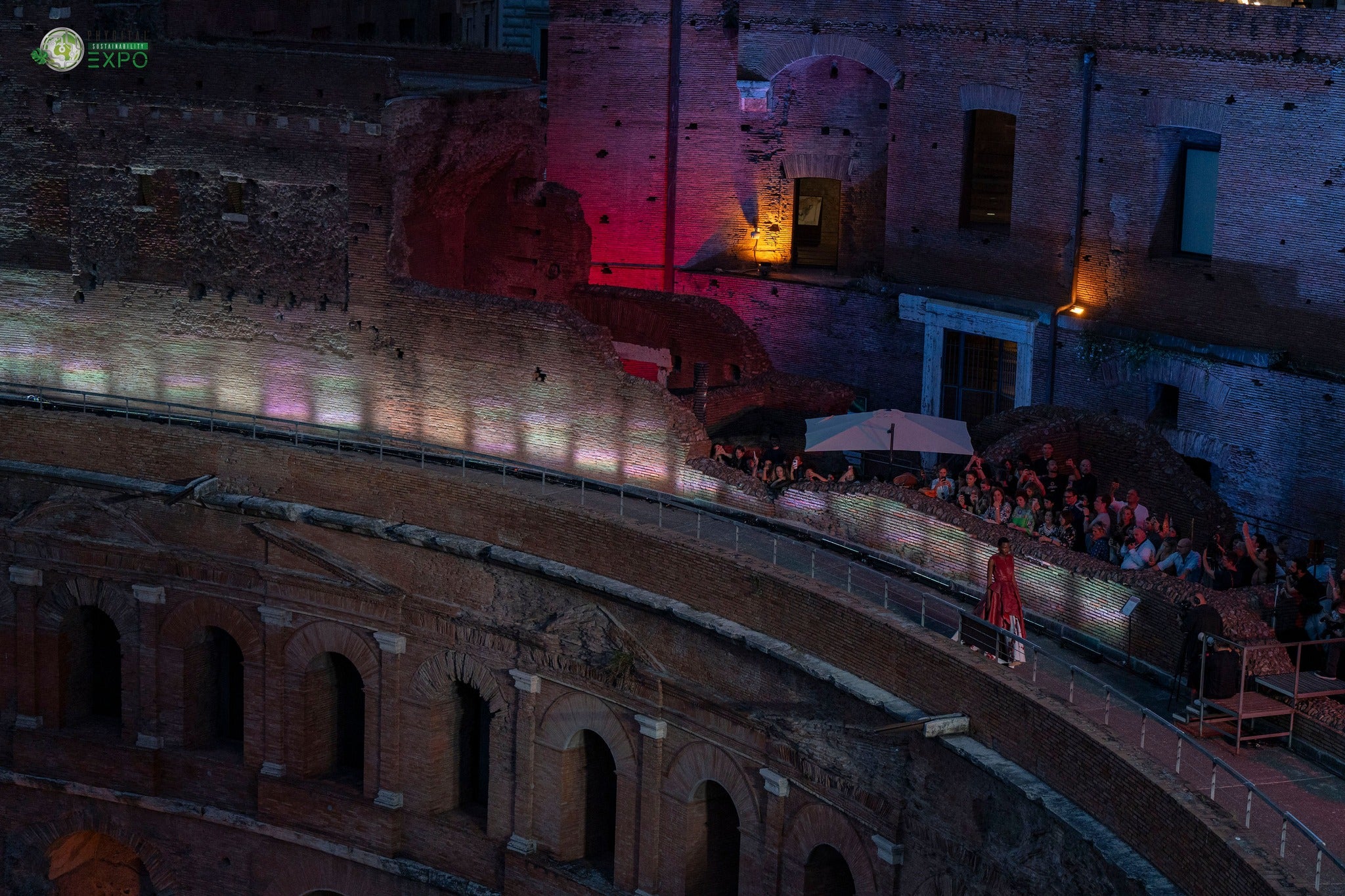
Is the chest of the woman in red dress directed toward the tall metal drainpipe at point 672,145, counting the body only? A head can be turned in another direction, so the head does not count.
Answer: no

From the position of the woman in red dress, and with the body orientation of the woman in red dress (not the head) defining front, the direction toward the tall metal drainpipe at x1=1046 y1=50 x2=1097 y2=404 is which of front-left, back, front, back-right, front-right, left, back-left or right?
back-left

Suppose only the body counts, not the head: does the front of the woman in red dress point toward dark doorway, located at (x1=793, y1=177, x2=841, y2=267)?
no

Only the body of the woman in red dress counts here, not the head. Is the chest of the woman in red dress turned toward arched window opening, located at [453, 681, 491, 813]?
no
